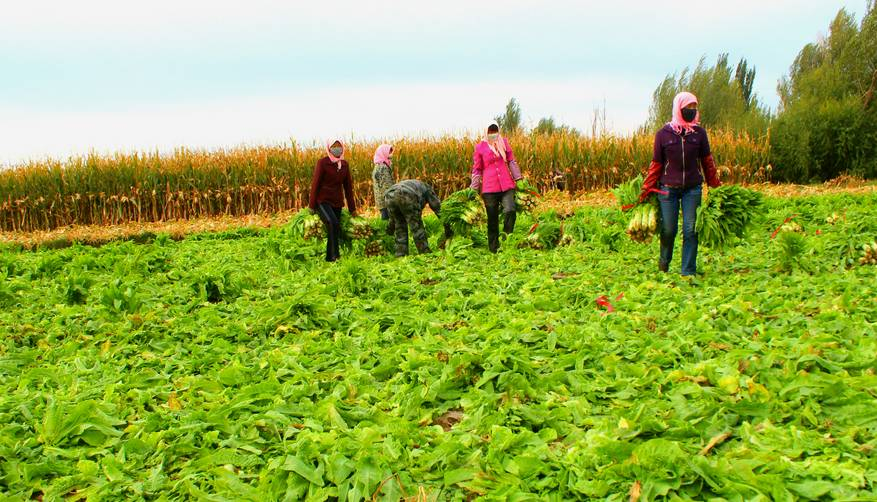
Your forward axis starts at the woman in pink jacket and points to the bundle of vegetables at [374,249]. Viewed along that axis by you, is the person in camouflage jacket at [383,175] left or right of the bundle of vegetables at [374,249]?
right

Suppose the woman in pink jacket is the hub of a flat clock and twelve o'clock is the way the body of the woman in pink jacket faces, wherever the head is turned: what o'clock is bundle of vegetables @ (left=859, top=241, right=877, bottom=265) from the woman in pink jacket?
The bundle of vegetables is roughly at 10 o'clock from the woman in pink jacket.

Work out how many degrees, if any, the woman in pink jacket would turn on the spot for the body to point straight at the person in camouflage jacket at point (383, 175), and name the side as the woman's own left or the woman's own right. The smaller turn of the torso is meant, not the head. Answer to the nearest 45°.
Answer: approximately 135° to the woman's own right

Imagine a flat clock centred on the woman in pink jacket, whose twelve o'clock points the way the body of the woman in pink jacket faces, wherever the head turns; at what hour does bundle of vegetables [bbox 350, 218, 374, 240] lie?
The bundle of vegetables is roughly at 3 o'clock from the woman in pink jacket.

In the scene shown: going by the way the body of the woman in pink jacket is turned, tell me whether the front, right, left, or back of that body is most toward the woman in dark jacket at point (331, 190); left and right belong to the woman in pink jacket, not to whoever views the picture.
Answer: right

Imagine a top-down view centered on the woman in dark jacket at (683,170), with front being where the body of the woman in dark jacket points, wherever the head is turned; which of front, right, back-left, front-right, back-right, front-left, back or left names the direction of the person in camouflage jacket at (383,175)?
back-right

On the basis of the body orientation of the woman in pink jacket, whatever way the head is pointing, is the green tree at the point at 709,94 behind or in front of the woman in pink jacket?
behind

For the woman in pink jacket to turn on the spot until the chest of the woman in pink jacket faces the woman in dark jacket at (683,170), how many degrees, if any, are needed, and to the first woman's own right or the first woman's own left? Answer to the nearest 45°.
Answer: approximately 45° to the first woman's own left

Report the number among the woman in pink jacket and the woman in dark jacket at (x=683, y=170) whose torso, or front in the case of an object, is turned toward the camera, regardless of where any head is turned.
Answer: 2

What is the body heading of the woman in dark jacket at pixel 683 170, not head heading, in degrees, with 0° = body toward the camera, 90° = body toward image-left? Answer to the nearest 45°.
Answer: approximately 0°
